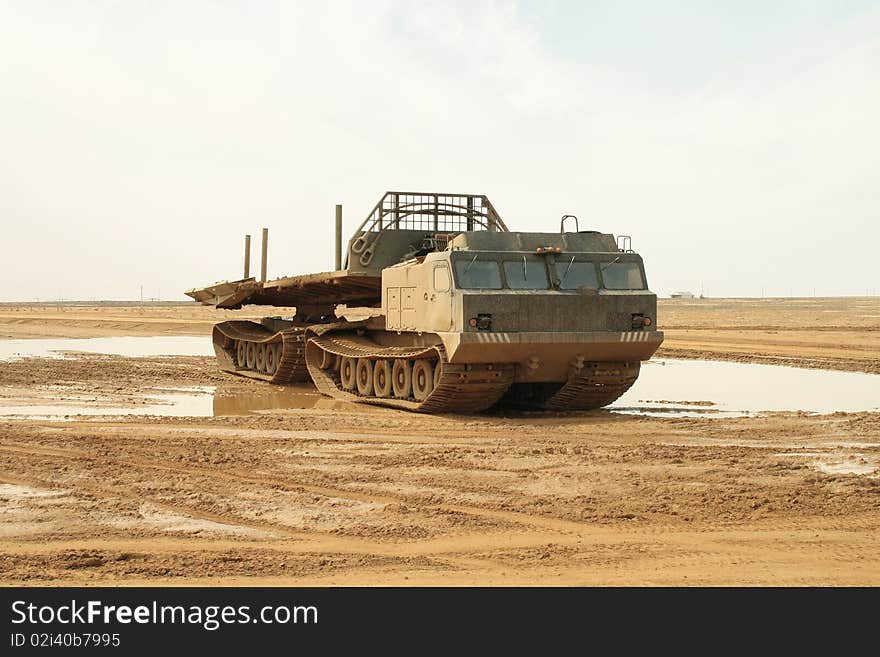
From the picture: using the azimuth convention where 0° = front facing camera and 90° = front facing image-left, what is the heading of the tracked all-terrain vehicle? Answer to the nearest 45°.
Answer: approximately 315°
